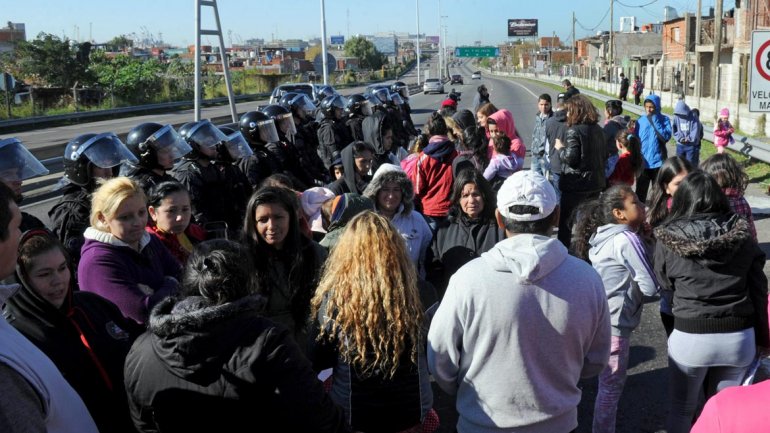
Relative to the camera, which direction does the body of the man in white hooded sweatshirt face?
away from the camera

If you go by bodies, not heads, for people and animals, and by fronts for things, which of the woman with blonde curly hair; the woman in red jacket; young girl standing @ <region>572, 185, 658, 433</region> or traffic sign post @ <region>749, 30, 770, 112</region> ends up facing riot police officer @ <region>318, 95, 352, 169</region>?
the woman with blonde curly hair

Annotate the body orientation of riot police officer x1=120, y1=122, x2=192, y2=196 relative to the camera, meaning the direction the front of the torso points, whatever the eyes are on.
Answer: to the viewer's right

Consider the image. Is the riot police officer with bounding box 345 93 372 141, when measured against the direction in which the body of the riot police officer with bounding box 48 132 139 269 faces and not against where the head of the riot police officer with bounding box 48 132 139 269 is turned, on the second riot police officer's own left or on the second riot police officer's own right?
on the second riot police officer's own left

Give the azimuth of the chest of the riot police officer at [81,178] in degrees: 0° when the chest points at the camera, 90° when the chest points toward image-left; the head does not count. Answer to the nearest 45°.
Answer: approximately 270°

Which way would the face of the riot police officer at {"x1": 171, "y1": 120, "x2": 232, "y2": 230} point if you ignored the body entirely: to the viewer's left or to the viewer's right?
to the viewer's right

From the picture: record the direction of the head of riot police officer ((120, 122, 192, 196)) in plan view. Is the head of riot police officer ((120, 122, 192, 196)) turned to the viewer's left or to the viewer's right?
to the viewer's right

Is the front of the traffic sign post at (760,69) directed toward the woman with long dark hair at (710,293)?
yes

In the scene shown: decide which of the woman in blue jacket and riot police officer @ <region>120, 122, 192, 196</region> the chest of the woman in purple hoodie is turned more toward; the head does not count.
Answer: the woman in blue jacket

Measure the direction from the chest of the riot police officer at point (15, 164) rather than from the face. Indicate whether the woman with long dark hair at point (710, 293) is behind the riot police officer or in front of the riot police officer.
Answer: in front

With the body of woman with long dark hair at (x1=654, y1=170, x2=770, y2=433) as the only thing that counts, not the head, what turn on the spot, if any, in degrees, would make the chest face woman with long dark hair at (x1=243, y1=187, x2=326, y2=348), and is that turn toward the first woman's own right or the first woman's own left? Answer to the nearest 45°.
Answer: approximately 90° to the first woman's own left

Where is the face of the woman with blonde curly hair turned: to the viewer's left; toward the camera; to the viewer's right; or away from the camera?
away from the camera

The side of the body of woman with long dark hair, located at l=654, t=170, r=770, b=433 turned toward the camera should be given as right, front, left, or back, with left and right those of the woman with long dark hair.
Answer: back

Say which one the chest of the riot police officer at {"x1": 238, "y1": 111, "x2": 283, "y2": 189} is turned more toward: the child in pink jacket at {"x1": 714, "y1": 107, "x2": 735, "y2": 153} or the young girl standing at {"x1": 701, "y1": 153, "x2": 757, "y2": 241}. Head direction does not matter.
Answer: the young girl standing

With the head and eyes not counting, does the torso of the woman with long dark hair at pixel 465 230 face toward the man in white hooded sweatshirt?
yes

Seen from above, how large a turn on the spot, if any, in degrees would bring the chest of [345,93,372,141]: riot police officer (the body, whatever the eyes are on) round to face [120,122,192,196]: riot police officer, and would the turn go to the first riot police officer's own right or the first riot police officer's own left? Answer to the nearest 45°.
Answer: approximately 90° to the first riot police officer's own right

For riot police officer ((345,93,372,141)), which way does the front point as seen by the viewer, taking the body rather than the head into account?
to the viewer's right

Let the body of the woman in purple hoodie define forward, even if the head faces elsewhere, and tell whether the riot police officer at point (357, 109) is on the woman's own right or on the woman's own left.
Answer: on the woman's own left

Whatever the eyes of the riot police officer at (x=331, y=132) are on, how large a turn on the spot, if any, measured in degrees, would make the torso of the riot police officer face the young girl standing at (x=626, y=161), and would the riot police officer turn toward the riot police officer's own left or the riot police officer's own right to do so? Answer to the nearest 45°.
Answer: approximately 45° to the riot police officer's own right
